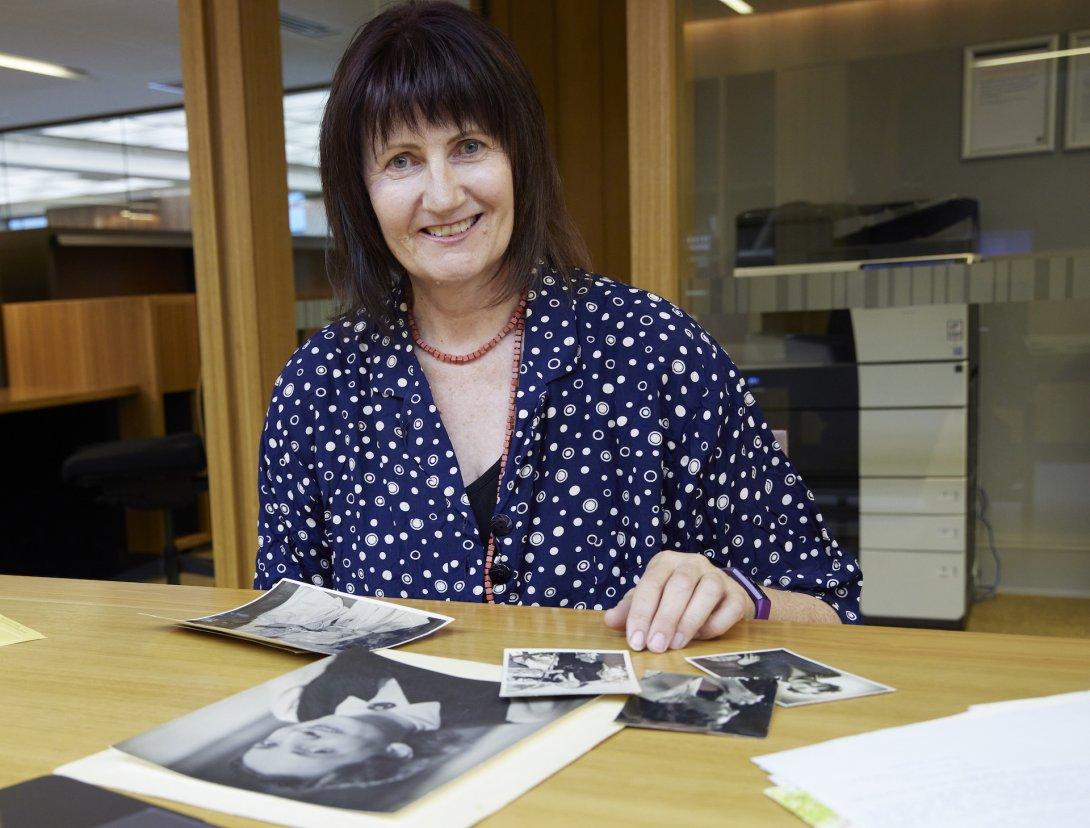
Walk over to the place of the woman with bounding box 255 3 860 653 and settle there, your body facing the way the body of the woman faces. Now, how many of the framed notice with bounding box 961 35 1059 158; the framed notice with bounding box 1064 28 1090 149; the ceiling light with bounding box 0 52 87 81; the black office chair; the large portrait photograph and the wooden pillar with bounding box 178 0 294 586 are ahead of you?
1

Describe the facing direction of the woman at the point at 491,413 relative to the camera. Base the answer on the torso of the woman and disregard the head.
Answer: toward the camera

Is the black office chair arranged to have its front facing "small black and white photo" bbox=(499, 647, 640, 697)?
no

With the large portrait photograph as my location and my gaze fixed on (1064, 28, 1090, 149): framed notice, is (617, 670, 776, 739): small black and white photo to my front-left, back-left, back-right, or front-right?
front-right

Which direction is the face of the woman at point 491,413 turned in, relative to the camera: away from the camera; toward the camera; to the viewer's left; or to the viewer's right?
toward the camera

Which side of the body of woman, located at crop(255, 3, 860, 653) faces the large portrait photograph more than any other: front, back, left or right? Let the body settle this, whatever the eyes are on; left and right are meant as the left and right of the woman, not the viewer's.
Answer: front

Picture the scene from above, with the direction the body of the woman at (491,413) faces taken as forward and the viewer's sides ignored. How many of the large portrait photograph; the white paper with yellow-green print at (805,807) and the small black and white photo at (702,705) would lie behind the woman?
0
